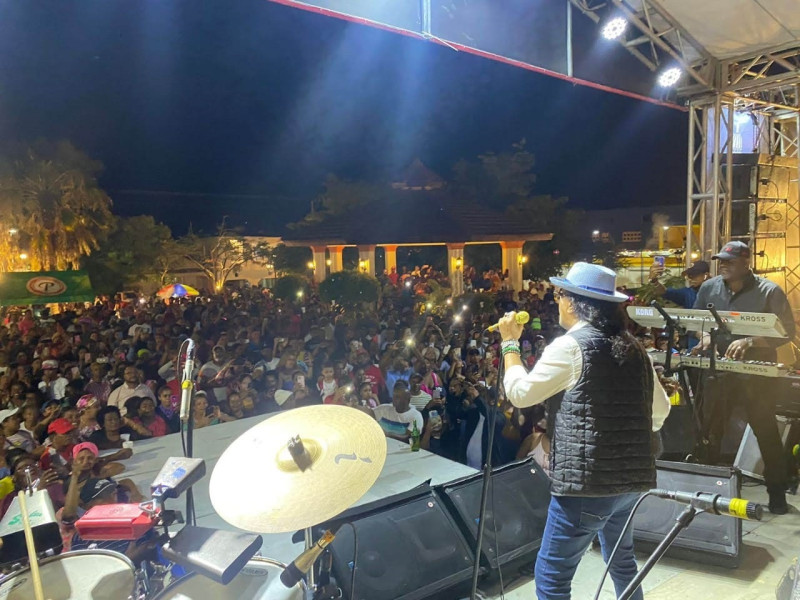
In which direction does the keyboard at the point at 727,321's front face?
away from the camera

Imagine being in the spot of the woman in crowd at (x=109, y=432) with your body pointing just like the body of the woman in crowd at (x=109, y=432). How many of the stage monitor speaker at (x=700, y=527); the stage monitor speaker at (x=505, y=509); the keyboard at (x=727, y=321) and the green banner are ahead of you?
3

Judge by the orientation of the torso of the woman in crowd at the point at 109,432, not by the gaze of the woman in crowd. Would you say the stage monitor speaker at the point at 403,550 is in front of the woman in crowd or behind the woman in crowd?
in front

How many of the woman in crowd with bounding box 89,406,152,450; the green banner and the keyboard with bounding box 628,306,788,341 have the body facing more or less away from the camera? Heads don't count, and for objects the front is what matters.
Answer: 1

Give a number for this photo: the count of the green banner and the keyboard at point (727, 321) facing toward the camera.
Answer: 1

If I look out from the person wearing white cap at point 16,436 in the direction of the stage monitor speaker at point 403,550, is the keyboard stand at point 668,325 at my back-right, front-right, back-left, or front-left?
front-left

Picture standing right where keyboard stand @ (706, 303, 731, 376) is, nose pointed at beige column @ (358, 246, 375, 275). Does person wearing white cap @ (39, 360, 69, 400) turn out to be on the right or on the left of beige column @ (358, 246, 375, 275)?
left

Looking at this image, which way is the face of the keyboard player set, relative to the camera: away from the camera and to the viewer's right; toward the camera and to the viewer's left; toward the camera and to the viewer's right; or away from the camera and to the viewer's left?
toward the camera and to the viewer's left

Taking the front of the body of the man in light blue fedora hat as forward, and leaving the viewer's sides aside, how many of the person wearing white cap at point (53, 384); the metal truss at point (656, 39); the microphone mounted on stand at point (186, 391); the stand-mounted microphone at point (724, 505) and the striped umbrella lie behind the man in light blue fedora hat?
1

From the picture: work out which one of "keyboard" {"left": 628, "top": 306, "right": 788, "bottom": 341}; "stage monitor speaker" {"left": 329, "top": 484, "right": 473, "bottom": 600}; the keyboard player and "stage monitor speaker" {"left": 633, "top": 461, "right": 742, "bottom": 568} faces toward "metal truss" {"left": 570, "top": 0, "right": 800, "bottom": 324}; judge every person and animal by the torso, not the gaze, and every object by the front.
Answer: the keyboard

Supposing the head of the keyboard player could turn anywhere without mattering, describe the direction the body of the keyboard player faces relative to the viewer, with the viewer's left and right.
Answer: facing the viewer and to the left of the viewer

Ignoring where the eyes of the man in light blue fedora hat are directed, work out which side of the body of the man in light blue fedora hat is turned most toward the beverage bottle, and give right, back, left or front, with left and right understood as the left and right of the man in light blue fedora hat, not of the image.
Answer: front

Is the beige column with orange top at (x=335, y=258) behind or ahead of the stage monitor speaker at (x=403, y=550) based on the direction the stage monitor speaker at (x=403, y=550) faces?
behind

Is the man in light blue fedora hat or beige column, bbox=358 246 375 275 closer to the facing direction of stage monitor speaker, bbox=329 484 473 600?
the man in light blue fedora hat

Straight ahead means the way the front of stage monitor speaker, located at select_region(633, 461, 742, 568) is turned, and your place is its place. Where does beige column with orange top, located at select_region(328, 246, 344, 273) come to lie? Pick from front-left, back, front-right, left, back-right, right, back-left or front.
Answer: back-right

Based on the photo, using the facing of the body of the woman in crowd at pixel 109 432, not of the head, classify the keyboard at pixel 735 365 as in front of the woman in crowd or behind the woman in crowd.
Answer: in front

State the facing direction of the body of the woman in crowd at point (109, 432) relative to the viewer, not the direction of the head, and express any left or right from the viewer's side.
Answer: facing the viewer and to the right of the viewer

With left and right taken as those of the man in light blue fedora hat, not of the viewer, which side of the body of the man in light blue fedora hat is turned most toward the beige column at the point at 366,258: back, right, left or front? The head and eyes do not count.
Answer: front
